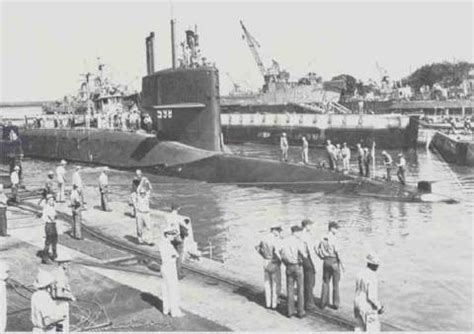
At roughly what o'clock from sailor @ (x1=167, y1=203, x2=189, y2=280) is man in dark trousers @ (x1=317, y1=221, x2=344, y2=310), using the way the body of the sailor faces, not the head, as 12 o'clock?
The man in dark trousers is roughly at 3 o'clock from the sailor.

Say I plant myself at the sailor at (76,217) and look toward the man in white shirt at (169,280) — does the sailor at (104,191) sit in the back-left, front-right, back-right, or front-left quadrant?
back-left

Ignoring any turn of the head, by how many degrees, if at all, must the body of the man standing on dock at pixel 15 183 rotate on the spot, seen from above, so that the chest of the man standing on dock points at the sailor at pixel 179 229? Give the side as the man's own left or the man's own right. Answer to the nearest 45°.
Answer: approximately 135° to the man's own right

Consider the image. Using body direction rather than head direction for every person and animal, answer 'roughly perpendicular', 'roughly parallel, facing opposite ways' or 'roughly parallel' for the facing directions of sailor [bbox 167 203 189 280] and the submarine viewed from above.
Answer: roughly perpendicular
